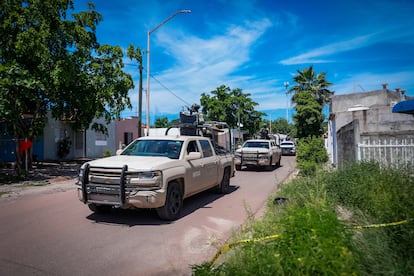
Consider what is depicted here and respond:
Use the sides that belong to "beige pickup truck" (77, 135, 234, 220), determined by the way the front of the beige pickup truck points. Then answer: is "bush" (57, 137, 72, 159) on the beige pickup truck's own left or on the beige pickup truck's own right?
on the beige pickup truck's own right

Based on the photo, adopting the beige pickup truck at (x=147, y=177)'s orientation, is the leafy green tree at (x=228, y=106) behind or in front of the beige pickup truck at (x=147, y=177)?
behind

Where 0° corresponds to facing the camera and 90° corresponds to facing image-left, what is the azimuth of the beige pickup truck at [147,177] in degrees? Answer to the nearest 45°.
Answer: approximately 45°

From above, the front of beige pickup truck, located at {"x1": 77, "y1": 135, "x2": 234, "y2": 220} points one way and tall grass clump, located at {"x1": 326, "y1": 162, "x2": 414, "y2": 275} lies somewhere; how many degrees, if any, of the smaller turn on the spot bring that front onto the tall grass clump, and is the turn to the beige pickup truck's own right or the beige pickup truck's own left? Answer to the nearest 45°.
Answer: approximately 90° to the beige pickup truck's own left

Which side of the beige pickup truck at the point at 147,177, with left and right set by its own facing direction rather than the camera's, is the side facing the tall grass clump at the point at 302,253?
left

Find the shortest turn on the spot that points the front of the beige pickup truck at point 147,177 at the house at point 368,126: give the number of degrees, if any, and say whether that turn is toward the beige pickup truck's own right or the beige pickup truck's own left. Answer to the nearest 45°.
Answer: approximately 180°

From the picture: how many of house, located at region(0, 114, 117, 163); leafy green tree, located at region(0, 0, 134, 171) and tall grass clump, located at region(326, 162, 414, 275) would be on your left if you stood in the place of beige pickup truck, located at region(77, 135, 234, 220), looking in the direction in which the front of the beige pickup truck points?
1

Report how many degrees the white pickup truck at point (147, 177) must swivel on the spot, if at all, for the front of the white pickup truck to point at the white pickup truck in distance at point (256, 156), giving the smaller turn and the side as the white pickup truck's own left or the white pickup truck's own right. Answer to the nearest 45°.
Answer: approximately 180°

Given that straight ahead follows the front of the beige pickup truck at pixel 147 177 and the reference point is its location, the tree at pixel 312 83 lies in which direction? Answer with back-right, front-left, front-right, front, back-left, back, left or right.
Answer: back

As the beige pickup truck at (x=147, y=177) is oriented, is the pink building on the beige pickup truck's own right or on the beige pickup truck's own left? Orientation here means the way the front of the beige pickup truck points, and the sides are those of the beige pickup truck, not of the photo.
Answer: on the beige pickup truck's own right

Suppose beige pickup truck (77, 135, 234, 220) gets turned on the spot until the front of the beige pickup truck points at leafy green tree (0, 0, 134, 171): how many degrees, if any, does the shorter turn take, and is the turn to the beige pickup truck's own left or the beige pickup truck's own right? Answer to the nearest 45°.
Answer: approximately 90° to the beige pickup truck's own right
